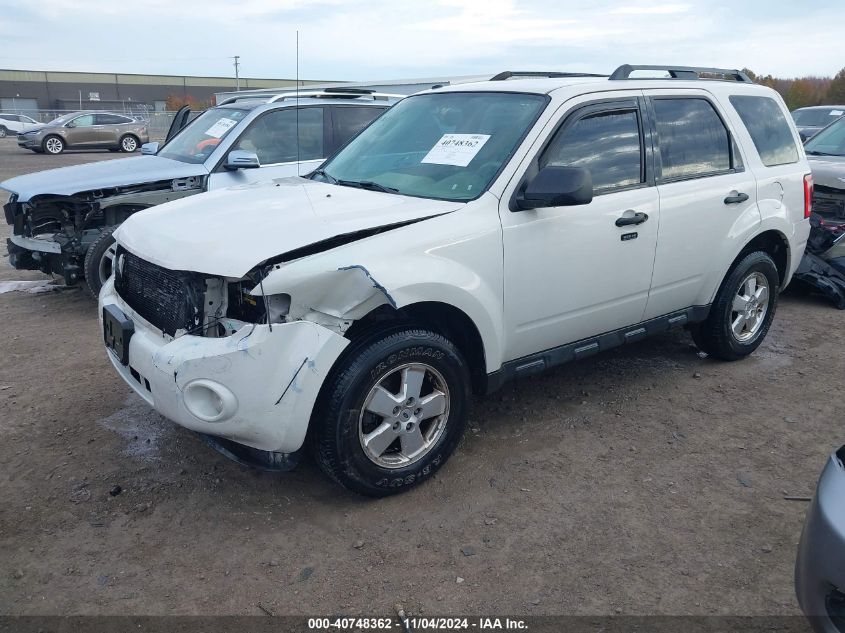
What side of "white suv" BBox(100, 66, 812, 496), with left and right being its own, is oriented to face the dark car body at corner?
left

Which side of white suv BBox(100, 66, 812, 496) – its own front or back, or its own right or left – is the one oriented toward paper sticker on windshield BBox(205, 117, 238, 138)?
right

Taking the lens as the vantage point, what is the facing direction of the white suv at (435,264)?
facing the viewer and to the left of the viewer
